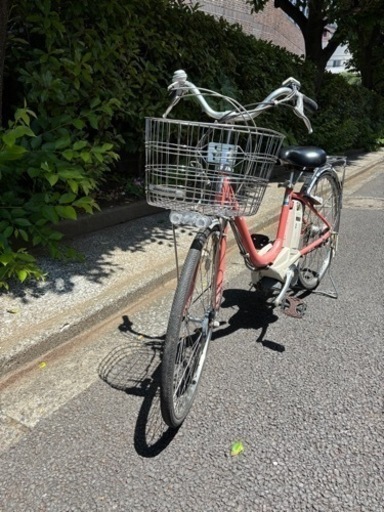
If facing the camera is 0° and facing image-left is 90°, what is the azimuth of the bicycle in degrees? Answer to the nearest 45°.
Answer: approximately 45°
